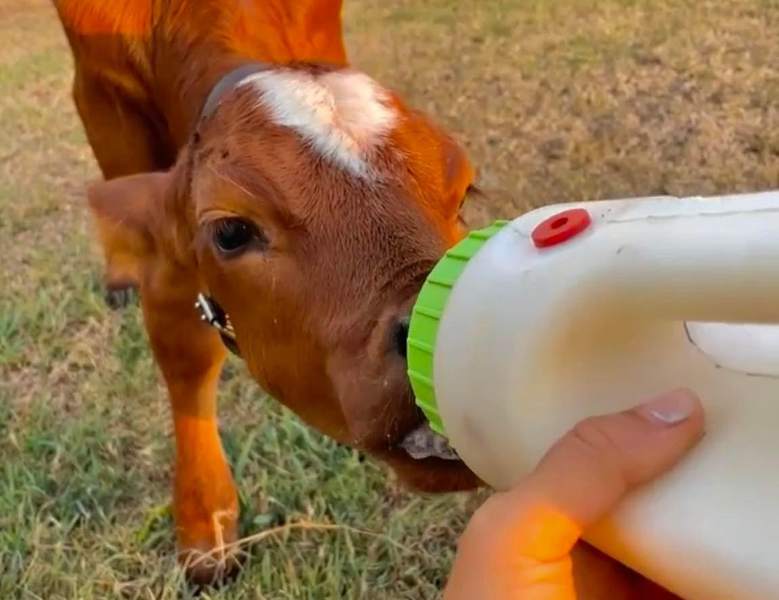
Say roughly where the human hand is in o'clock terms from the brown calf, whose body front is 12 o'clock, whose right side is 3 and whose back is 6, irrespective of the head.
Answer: The human hand is roughly at 1 o'clock from the brown calf.

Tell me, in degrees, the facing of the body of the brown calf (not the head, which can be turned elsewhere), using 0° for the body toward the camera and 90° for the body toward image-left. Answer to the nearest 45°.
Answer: approximately 315°
